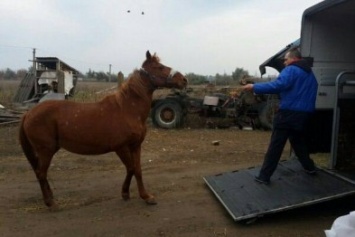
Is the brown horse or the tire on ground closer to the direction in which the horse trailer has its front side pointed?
the tire on ground

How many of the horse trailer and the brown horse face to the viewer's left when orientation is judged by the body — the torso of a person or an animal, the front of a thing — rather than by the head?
0

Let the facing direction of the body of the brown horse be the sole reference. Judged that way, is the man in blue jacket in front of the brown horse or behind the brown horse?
in front

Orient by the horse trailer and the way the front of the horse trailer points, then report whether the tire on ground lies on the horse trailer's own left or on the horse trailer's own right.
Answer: on the horse trailer's own left

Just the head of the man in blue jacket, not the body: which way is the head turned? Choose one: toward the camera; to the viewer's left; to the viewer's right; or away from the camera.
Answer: to the viewer's left

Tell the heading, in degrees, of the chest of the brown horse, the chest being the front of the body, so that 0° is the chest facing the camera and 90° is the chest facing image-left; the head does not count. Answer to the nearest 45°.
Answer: approximately 270°

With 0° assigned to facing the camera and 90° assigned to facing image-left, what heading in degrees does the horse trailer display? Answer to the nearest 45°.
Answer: approximately 225°

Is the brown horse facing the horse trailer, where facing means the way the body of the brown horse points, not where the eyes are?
yes
